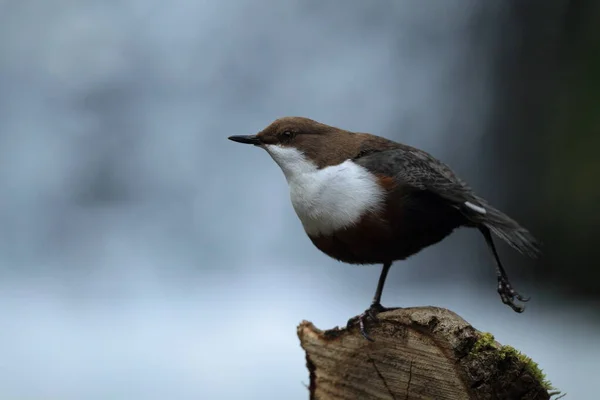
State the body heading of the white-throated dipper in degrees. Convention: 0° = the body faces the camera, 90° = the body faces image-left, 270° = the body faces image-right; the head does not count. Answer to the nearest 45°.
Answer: approximately 90°
